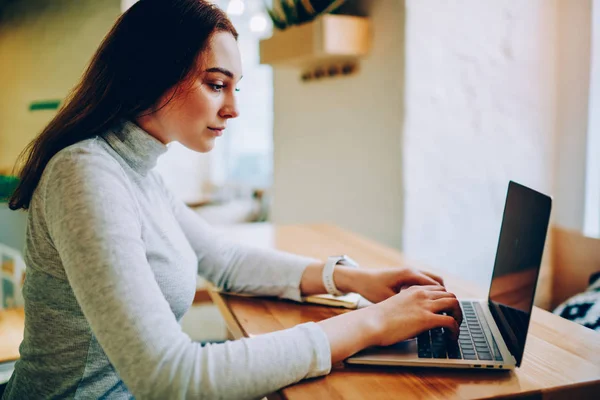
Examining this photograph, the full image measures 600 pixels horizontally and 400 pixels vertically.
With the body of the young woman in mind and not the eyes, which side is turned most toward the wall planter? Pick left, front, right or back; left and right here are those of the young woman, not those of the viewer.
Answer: left

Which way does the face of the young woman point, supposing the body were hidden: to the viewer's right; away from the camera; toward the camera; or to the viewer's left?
to the viewer's right

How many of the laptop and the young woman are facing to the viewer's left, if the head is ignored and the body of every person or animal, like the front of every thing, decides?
1

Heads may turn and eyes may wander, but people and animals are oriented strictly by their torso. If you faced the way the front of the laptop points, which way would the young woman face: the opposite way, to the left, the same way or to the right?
the opposite way

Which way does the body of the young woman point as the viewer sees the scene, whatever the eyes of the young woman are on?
to the viewer's right

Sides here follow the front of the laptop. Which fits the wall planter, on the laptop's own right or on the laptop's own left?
on the laptop's own right

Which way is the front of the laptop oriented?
to the viewer's left
